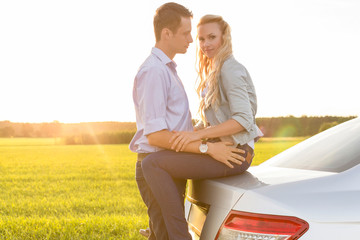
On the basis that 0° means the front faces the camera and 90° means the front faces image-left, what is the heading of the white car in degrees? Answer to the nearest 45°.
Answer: approximately 225°

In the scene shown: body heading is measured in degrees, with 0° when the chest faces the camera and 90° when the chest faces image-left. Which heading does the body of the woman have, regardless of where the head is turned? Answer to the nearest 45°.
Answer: approximately 90°

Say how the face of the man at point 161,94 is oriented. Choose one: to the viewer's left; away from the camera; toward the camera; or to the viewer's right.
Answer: to the viewer's right

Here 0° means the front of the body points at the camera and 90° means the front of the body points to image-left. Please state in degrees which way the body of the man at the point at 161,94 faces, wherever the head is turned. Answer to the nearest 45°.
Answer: approximately 270°

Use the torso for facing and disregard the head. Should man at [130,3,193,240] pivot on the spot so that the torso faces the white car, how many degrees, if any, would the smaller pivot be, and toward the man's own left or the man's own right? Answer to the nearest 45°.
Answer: approximately 45° to the man's own right

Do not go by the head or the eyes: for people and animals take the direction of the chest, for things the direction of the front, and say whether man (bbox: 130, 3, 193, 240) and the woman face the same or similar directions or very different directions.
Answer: very different directions
